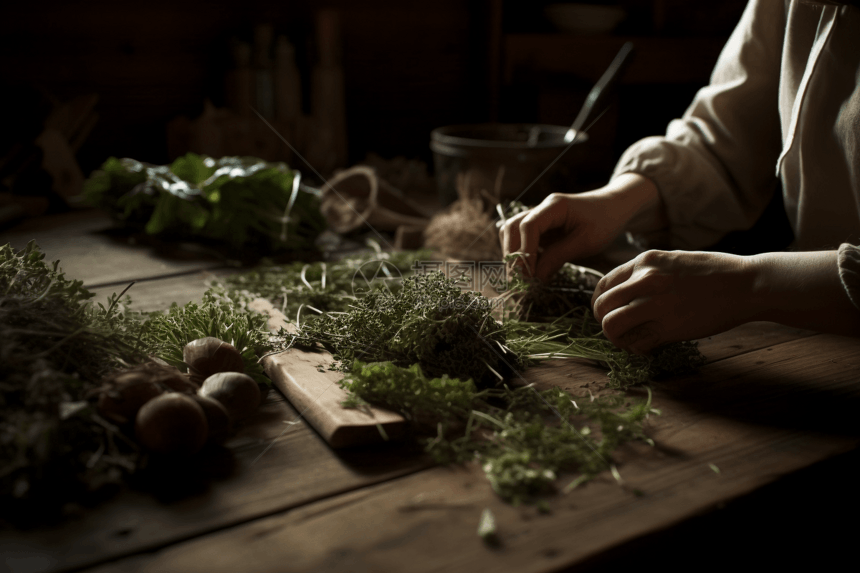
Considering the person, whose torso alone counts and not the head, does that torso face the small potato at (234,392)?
yes

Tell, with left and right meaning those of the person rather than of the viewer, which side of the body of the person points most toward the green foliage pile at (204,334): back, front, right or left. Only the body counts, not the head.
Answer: front

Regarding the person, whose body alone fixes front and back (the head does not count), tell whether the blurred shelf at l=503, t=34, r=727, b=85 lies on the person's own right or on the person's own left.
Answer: on the person's own right

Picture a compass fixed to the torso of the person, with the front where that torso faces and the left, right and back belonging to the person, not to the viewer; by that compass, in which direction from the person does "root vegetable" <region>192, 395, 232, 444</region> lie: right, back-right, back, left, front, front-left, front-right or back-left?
front

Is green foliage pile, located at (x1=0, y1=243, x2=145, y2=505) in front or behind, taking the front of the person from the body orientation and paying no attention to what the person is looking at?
in front

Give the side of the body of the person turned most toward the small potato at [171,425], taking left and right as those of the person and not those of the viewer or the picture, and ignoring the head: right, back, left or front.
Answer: front

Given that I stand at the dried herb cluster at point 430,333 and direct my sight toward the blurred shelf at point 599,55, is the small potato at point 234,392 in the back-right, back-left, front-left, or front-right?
back-left

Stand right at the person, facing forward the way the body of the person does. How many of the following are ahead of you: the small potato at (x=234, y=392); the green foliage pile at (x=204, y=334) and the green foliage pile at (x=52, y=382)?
3

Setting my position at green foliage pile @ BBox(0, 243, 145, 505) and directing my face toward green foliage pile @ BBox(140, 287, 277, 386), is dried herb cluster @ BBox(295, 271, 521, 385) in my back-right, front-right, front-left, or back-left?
front-right

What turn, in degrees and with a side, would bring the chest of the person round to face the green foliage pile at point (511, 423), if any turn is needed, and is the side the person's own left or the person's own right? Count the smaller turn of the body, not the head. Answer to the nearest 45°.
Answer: approximately 45° to the person's own left

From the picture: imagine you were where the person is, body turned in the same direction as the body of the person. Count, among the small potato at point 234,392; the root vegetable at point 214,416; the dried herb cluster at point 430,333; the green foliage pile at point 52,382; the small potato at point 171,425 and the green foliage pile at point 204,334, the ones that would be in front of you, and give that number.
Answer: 6

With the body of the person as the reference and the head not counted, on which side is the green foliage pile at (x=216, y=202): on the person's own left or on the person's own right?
on the person's own right

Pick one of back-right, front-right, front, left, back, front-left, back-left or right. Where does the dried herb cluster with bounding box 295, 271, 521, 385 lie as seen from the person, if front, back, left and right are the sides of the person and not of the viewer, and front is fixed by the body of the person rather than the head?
front

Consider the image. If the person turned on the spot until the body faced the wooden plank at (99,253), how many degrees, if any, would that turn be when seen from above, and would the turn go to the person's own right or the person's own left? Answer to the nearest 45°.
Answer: approximately 45° to the person's own right

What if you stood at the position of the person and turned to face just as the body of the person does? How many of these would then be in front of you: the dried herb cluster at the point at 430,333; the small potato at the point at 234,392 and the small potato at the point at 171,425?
3

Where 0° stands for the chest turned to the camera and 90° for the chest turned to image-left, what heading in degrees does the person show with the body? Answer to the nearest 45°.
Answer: approximately 45°

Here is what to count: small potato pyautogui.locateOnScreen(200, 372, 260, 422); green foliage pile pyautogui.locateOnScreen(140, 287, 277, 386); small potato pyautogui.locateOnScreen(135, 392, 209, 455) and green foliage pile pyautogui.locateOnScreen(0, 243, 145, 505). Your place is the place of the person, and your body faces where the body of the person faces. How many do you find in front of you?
4
